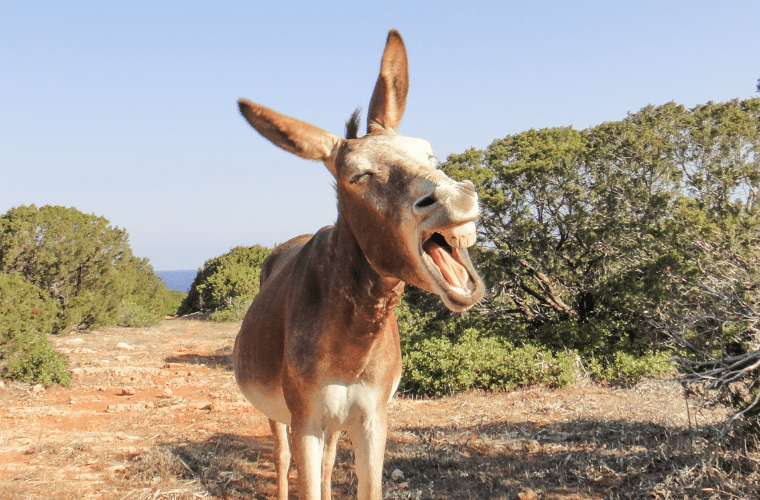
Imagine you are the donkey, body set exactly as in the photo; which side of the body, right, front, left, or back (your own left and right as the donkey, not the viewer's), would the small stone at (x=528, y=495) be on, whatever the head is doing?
left

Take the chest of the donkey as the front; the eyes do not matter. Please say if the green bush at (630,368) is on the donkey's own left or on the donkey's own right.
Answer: on the donkey's own left

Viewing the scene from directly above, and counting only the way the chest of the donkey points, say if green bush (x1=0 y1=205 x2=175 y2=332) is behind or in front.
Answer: behind

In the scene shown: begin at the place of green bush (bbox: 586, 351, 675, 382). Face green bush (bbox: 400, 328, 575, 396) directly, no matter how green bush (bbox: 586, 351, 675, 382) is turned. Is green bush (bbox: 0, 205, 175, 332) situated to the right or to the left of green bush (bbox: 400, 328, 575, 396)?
right

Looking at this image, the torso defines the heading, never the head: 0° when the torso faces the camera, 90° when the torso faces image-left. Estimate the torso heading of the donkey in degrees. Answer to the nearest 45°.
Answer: approximately 315°

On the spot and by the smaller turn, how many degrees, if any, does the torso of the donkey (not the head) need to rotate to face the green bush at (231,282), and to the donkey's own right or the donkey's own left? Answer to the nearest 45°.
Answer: approximately 135° to the donkey's own left

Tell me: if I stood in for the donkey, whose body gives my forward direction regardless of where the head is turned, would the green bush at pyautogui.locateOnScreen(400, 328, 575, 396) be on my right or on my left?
on my left
